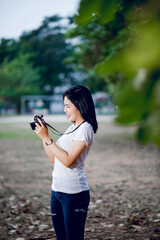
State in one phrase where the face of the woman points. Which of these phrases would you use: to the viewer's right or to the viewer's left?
to the viewer's left

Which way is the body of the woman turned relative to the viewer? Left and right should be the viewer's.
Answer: facing to the left of the viewer

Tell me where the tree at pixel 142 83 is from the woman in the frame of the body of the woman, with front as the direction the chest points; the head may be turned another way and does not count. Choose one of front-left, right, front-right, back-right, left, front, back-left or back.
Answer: left

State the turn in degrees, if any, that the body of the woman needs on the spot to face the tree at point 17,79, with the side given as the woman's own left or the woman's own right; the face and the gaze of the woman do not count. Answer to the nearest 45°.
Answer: approximately 90° to the woman's own right
